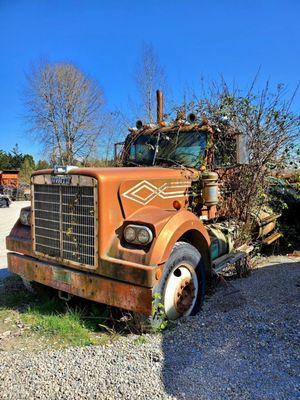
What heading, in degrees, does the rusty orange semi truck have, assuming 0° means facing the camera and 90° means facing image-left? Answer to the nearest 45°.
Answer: approximately 45°
